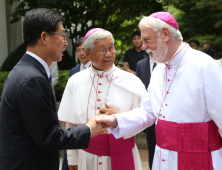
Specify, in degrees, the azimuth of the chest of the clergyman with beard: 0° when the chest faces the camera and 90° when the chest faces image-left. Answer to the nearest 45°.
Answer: approximately 45°

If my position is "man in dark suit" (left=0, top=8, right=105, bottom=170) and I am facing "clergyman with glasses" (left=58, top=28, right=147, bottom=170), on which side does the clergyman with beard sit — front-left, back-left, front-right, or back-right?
front-right

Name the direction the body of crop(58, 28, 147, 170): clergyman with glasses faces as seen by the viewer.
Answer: toward the camera

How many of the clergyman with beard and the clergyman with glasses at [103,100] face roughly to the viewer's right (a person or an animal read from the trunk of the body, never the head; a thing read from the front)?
0

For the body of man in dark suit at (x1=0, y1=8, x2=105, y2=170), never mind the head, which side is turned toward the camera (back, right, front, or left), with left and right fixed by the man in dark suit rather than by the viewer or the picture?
right

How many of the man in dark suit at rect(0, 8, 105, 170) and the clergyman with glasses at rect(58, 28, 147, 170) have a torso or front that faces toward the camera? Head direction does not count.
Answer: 1

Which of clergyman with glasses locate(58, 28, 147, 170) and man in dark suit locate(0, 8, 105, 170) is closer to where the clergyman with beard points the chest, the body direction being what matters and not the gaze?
the man in dark suit

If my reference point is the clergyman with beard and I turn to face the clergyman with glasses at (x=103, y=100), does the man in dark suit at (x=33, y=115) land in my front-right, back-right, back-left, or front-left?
front-left

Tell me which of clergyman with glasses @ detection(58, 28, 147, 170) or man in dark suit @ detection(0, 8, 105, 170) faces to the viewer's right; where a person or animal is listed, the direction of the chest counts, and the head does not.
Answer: the man in dark suit

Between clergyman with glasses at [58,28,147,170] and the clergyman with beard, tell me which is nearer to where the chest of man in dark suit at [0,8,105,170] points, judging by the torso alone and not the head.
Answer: the clergyman with beard

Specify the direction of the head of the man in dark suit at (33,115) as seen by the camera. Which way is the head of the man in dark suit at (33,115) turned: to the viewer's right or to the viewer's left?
to the viewer's right

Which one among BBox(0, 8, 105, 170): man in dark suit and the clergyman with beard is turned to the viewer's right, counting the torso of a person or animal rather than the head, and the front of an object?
the man in dark suit

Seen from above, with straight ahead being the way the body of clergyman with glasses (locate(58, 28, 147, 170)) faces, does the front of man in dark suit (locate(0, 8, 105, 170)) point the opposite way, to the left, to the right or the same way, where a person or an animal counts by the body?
to the left

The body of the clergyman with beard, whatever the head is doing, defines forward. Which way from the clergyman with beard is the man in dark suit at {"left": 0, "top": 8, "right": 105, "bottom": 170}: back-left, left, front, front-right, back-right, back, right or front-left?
front
